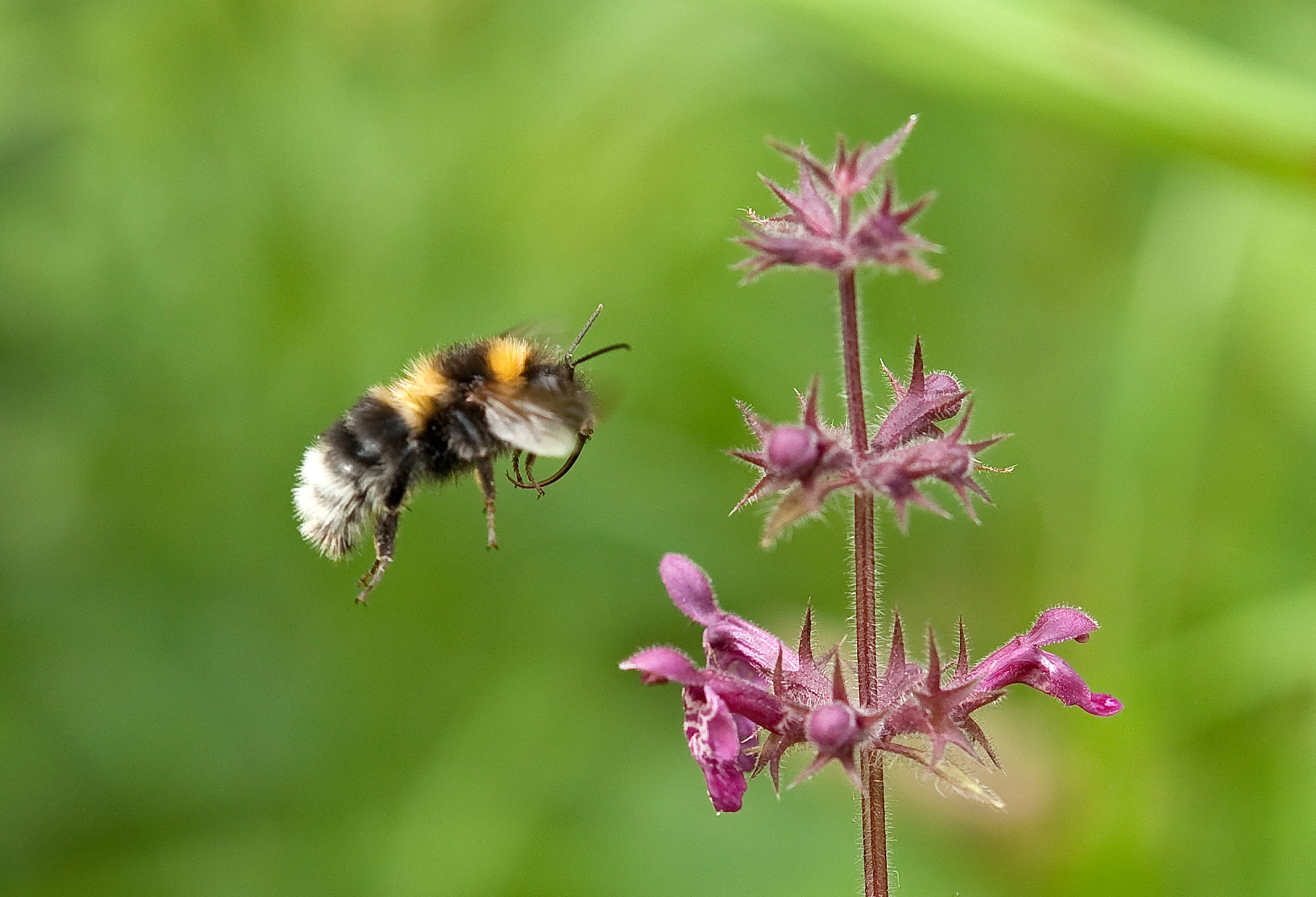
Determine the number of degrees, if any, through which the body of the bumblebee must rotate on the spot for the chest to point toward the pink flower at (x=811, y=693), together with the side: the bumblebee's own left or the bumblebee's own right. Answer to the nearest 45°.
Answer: approximately 45° to the bumblebee's own right

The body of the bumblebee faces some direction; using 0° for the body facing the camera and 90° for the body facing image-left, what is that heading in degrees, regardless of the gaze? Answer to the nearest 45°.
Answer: approximately 270°
